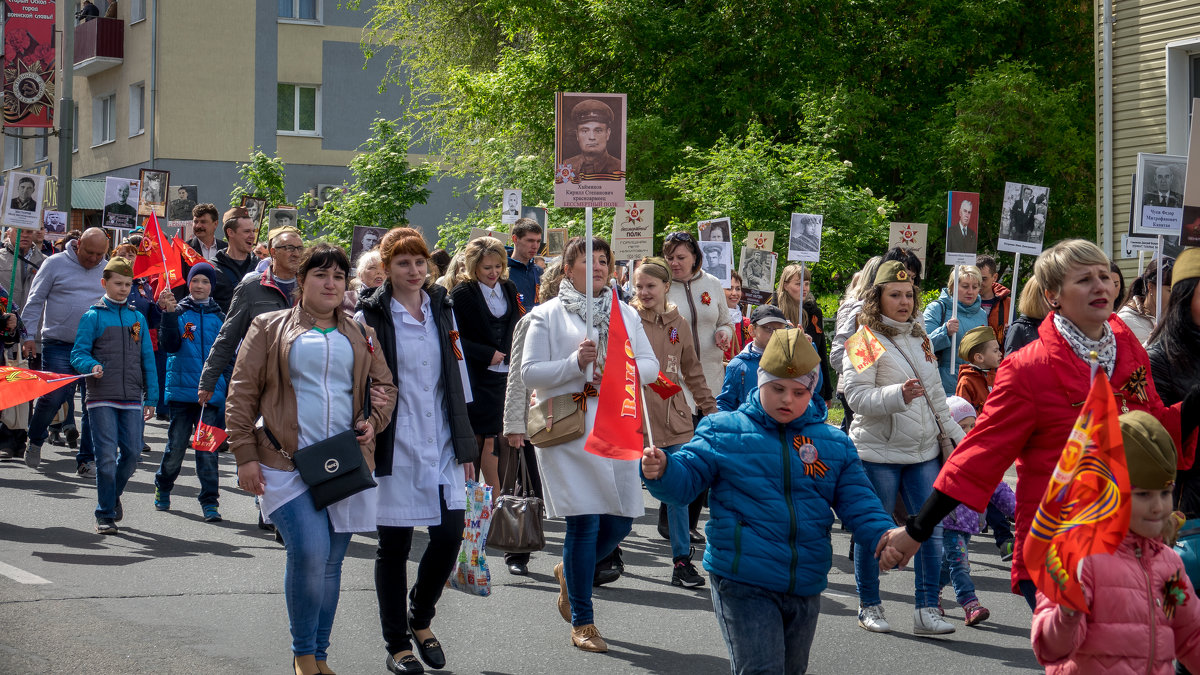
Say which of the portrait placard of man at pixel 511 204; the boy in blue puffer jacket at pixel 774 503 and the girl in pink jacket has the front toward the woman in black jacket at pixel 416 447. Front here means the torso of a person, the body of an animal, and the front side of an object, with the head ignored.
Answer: the portrait placard of man

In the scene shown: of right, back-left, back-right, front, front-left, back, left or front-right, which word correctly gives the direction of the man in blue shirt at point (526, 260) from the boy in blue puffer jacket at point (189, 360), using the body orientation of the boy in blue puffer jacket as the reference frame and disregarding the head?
left

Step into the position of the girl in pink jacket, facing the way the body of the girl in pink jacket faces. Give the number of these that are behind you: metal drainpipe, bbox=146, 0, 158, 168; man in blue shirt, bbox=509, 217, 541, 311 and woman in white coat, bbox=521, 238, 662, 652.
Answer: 3

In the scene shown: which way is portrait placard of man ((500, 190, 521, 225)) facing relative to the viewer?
toward the camera

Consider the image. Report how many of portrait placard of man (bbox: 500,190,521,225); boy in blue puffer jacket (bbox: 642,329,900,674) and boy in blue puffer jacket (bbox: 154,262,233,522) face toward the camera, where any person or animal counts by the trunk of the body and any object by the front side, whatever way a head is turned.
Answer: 3

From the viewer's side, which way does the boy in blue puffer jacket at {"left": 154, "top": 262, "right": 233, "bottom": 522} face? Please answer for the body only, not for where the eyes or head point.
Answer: toward the camera

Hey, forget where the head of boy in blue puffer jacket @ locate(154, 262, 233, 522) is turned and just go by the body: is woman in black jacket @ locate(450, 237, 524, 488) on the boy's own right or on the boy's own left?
on the boy's own left

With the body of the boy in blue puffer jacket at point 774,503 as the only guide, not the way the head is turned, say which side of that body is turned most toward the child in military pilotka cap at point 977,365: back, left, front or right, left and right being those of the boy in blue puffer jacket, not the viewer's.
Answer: back

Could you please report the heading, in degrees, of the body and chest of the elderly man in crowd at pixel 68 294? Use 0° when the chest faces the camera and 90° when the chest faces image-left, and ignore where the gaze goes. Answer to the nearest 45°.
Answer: approximately 315°

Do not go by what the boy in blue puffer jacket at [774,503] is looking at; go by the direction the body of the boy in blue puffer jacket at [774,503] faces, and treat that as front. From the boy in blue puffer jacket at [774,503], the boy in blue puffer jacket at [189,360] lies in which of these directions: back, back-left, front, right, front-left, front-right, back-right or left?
back-right

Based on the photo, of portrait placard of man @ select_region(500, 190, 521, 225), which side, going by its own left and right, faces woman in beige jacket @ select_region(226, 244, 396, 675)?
front

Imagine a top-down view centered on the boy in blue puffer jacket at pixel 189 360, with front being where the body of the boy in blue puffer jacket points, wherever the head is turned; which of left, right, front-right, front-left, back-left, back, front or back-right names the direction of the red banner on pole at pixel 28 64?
back

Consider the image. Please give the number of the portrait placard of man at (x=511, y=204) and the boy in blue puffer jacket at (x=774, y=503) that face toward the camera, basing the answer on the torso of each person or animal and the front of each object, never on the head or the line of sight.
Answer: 2

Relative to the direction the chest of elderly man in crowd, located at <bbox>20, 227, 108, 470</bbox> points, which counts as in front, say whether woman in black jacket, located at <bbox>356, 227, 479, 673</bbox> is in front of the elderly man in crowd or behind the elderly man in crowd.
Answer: in front

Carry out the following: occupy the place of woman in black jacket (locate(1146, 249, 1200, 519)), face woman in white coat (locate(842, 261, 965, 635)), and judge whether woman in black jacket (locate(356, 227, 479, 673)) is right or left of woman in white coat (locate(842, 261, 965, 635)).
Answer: left
